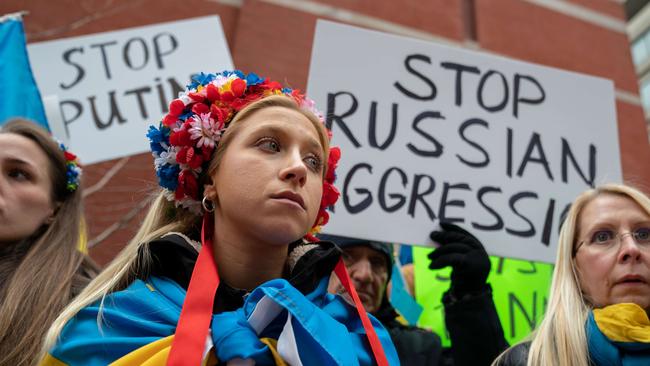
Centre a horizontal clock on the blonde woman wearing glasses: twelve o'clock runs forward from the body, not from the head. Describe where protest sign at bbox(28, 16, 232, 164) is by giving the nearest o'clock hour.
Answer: The protest sign is roughly at 5 o'clock from the blonde woman wearing glasses.

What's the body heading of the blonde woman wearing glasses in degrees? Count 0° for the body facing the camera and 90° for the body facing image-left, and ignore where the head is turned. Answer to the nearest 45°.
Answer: approximately 315°

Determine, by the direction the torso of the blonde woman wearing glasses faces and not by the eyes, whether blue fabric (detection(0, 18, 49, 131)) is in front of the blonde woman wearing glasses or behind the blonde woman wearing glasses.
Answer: behind

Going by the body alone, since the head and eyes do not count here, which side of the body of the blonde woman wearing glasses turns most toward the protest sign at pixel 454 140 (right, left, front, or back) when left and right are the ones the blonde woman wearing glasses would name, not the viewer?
back

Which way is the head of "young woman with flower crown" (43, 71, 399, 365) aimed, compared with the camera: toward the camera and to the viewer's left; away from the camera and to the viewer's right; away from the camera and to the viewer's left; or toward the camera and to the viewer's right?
toward the camera and to the viewer's right

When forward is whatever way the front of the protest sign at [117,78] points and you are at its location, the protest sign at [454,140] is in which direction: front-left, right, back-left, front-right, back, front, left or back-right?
front-left

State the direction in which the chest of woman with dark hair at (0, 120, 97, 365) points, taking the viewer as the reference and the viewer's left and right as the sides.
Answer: facing the viewer and to the left of the viewer

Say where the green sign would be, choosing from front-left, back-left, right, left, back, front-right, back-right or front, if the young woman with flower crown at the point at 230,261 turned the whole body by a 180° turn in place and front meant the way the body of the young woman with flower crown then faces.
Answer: right

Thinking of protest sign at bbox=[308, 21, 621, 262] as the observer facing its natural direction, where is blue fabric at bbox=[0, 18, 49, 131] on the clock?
The blue fabric is roughly at 3 o'clock from the protest sign.

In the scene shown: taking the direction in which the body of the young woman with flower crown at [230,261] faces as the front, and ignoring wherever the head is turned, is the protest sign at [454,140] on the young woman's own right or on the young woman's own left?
on the young woman's own left

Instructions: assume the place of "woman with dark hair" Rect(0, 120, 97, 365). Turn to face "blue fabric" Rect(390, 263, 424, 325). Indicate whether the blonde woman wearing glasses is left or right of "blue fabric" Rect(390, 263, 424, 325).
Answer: right

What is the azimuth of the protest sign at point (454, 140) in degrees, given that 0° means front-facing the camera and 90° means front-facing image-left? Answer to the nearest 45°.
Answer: approximately 0°

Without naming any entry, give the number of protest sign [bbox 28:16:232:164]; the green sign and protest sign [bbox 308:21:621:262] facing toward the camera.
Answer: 3

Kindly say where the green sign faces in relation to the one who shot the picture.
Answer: facing the viewer
